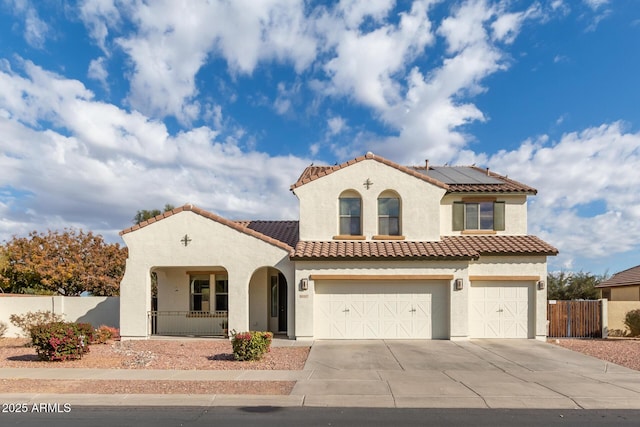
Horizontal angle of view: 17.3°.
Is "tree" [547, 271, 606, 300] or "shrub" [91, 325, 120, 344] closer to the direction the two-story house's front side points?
the shrub

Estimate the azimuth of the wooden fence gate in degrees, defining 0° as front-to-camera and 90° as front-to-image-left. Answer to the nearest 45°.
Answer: approximately 0°

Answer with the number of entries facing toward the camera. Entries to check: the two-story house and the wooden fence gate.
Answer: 2

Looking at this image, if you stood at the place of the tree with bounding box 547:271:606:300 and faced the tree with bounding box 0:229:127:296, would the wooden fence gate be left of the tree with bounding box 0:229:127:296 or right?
left

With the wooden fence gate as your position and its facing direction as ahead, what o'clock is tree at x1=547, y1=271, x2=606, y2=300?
The tree is roughly at 6 o'clock from the wooden fence gate.

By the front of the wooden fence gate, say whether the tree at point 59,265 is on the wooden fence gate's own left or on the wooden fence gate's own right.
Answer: on the wooden fence gate's own right

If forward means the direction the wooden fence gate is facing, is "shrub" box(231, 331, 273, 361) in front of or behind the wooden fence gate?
in front

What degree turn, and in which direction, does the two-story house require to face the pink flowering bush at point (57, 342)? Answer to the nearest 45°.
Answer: approximately 45° to its right

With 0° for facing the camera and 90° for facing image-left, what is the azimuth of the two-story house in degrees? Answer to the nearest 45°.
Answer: approximately 0°
